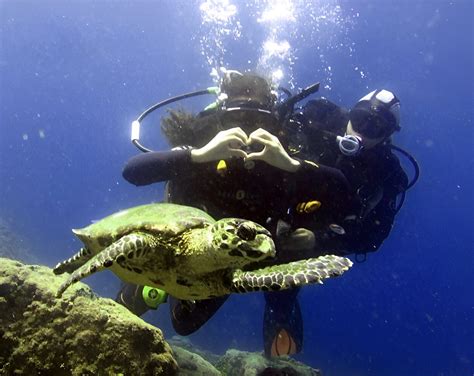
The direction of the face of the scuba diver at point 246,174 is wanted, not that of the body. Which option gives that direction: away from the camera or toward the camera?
toward the camera

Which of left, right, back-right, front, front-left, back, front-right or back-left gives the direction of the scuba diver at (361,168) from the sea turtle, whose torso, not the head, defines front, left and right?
left

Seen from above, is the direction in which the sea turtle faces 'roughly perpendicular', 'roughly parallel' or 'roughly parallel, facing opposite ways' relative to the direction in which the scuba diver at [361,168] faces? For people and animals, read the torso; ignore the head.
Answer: roughly perpendicular

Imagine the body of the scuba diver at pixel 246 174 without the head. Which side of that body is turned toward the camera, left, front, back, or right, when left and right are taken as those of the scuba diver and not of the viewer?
front

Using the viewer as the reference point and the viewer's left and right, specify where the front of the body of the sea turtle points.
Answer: facing the viewer and to the right of the viewer

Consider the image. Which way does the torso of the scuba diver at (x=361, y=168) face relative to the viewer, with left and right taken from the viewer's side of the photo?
facing the viewer and to the left of the viewer
